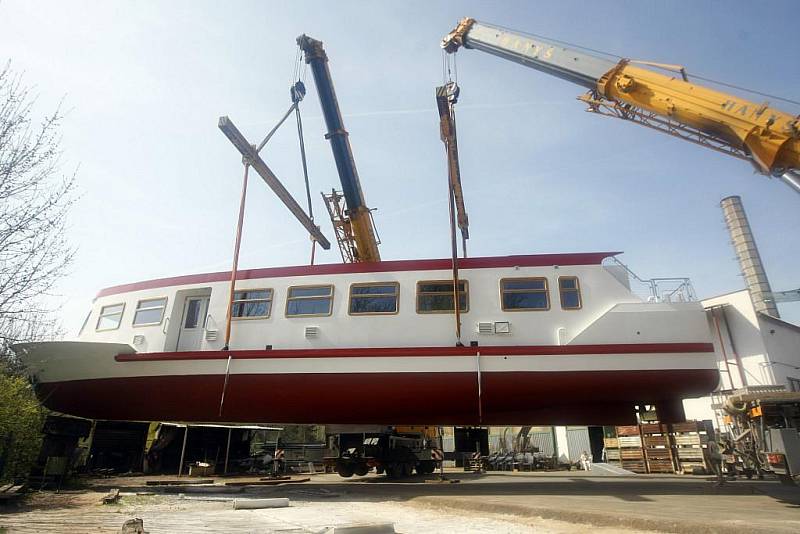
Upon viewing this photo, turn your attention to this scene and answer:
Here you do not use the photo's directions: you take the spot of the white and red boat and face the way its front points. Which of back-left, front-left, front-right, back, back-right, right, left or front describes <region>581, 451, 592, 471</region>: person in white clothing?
back-right

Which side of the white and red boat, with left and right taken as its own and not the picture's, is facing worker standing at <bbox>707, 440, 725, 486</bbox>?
back

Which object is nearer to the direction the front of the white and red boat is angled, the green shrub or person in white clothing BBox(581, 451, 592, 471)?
the green shrub

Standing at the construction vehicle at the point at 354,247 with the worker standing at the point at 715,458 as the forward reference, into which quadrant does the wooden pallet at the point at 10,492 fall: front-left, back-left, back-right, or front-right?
back-right

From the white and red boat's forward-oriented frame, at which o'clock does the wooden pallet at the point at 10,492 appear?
The wooden pallet is roughly at 12 o'clock from the white and red boat.

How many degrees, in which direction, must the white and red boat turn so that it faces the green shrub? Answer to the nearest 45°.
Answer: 0° — it already faces it

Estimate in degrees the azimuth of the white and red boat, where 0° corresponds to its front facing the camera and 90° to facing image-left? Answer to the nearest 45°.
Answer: approximately 90°
